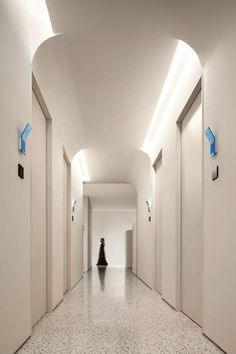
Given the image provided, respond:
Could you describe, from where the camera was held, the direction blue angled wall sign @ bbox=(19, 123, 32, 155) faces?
facing to the right of the viewer

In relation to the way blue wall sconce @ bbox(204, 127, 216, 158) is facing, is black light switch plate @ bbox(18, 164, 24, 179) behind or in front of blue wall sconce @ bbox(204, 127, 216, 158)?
in front

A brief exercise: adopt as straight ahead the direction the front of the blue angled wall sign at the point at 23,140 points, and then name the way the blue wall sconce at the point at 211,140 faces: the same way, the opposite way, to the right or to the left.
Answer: the opposite way

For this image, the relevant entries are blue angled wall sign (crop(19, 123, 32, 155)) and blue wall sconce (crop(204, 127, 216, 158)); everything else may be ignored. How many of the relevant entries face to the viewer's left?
1

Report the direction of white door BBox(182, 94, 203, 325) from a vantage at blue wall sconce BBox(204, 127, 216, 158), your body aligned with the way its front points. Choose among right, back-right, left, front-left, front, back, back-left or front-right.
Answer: right

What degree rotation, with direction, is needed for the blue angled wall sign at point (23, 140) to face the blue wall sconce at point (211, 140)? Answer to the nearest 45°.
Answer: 0° — it already faces it

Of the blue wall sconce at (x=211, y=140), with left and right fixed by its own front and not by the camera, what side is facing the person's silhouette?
right

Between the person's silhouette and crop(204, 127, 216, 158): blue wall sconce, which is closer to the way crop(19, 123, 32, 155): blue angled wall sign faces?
the blue wall sconce

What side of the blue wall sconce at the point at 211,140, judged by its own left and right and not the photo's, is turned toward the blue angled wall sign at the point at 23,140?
front

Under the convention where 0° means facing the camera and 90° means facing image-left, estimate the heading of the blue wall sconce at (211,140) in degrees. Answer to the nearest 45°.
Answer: approximately 90°

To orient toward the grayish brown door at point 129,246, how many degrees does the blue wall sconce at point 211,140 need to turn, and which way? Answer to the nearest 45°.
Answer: approximately 90° to its right
